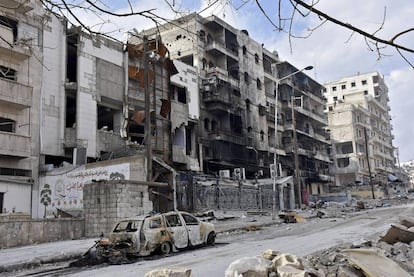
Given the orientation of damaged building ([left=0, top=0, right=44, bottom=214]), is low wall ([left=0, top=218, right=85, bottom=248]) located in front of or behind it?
in front

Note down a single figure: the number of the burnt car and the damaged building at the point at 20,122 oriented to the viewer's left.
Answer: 0

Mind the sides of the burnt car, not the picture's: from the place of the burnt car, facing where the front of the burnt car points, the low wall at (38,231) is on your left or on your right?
on your left

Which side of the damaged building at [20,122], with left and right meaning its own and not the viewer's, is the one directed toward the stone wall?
front

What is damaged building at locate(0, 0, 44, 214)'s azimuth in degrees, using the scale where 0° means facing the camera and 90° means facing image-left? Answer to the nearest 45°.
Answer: approximately 315°

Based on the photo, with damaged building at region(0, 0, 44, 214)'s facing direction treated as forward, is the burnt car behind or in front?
in front

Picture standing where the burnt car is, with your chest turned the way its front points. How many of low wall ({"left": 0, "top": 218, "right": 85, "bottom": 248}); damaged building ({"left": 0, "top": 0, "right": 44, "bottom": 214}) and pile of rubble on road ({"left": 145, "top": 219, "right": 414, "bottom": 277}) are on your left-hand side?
2

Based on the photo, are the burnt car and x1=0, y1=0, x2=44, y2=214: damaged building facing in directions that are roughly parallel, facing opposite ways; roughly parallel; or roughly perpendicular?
roughly perpendicular

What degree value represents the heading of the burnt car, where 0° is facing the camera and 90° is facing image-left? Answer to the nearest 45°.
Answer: approximately 225°
